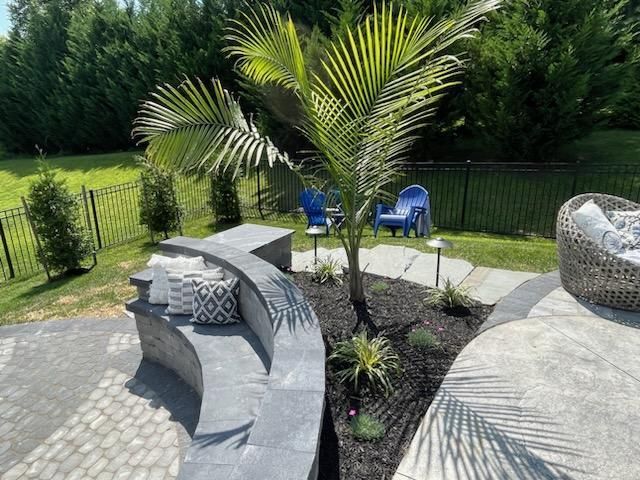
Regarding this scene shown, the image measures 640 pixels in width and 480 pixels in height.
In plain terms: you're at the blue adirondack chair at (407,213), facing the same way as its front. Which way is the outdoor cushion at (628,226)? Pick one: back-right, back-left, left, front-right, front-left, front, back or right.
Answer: left

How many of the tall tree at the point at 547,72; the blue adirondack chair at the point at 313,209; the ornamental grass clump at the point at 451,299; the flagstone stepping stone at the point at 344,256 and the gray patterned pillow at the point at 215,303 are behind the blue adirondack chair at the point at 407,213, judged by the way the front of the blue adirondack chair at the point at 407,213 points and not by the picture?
1

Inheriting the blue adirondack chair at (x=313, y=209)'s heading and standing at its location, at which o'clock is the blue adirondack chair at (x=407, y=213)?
the blue adirondack chair at (x=407, y=213) is roughly at 3 o'clock from the blue adirondack chair at (x=313, y=209).

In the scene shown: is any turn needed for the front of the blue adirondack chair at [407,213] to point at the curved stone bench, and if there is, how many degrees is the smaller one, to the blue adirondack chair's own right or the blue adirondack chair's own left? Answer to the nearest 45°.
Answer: approximately 45° to the blue adirondack chair's own left

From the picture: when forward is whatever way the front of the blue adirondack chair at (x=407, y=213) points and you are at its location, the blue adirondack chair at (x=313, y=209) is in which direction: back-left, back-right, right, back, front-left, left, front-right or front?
front-right

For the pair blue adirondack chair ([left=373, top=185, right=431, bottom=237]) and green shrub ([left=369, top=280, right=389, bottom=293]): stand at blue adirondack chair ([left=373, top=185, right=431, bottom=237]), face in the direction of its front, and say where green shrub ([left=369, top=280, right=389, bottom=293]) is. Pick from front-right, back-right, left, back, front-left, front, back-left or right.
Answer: front-left

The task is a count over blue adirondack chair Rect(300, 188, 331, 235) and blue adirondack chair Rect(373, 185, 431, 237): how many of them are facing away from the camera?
0

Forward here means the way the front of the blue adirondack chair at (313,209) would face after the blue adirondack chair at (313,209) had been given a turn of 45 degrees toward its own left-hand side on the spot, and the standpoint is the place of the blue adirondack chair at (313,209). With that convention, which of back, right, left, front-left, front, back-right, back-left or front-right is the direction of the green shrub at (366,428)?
back

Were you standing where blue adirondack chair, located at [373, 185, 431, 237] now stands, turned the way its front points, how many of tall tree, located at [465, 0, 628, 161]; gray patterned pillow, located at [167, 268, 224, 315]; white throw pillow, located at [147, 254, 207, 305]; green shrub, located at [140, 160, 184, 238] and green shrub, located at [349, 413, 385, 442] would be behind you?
1

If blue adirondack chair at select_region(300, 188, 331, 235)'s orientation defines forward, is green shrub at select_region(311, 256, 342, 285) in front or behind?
in front

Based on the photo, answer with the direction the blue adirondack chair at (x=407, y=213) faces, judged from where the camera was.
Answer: facing the viewer and to the left of the viewer

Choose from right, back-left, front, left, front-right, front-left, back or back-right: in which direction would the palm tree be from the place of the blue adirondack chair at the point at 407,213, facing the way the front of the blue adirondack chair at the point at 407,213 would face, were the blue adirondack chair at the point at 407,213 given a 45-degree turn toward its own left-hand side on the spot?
front

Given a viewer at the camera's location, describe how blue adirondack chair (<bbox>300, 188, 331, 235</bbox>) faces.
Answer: facing the viewer and to the right of the viewer

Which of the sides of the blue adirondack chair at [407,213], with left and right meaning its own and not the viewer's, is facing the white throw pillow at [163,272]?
front

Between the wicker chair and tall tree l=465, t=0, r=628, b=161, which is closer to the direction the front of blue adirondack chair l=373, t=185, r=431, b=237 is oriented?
the wicker chair

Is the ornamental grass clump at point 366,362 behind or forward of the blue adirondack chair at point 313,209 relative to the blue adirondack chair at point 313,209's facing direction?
forward
